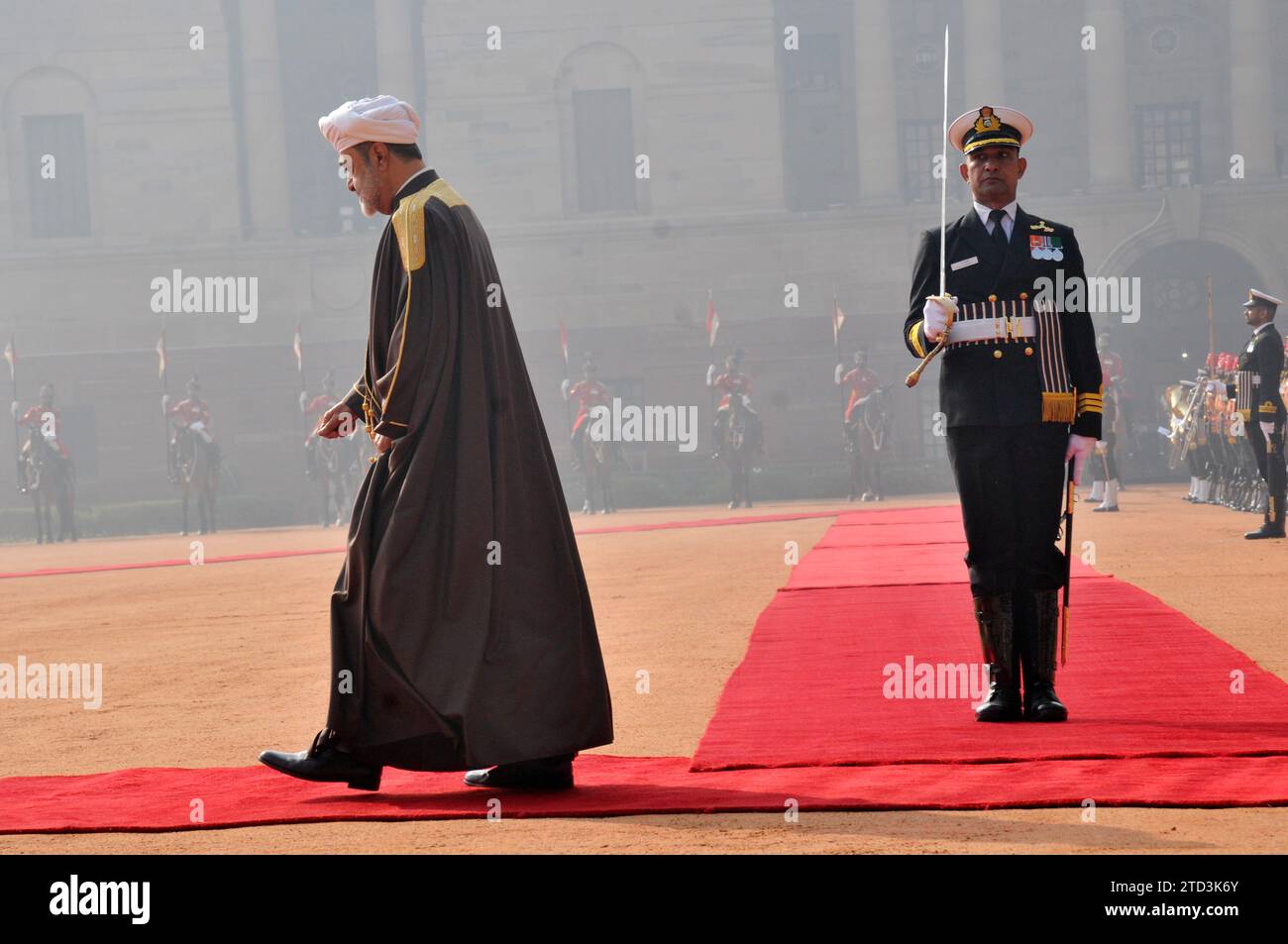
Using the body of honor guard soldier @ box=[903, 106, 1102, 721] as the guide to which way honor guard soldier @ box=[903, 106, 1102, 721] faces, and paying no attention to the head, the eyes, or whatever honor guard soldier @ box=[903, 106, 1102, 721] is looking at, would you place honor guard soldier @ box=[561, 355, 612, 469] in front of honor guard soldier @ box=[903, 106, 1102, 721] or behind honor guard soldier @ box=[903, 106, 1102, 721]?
behind

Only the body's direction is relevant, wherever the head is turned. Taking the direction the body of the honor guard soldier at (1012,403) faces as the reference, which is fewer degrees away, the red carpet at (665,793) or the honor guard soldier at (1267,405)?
the red carpet

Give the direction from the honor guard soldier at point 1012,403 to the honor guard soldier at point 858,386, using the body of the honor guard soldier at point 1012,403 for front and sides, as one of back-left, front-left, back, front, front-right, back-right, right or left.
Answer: back

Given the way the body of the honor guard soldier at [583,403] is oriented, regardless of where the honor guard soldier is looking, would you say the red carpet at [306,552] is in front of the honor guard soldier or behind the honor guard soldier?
in front

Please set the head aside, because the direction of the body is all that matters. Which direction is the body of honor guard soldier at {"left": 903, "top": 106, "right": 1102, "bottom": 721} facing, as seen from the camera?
toward the camera

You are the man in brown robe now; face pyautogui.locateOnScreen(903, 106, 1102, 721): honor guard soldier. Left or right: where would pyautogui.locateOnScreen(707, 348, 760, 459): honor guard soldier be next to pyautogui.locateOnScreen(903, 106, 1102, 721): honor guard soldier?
left

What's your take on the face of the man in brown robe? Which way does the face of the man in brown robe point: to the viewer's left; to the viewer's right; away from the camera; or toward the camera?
to the viewer's left

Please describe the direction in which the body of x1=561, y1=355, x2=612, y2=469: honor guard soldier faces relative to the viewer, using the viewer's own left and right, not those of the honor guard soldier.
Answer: facing the viewer and to the left of the viewer

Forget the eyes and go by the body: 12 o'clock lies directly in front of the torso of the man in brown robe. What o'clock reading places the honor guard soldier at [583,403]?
The honor guard soldier is roughly at 3 o'clock from the man in brown robe.

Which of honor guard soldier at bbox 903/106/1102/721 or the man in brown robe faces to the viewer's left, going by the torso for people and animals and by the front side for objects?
the man in brown robe

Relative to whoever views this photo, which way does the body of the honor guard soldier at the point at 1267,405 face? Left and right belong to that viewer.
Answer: facing to the left of the viewer

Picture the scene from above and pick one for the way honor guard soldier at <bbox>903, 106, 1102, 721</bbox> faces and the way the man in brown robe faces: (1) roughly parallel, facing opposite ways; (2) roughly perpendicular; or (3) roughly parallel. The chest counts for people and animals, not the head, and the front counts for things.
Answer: roughly perpendicular

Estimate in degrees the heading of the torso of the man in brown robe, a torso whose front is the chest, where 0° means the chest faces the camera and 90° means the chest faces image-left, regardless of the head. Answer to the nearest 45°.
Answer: approximately 90°

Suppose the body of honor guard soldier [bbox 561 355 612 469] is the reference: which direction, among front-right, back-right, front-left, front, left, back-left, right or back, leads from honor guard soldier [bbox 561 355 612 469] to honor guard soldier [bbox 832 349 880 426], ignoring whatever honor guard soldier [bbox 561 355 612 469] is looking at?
back-left
